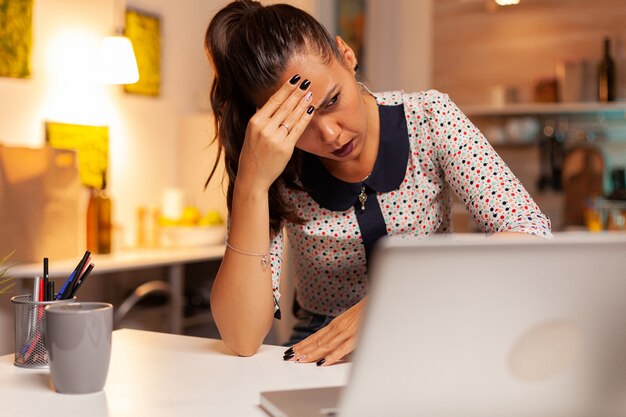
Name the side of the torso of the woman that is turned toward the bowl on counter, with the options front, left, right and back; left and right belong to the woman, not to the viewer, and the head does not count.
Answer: back

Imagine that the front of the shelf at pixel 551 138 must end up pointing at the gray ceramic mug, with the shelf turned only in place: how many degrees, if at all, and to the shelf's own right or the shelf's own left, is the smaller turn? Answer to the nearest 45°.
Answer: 0° — it already faces it

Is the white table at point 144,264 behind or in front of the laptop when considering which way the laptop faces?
in front

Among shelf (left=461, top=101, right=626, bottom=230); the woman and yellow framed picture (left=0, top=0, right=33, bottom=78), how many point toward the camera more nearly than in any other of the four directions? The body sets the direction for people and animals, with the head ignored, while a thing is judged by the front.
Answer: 3

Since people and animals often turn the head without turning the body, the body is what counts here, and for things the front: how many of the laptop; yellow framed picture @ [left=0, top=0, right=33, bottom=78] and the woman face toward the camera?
2

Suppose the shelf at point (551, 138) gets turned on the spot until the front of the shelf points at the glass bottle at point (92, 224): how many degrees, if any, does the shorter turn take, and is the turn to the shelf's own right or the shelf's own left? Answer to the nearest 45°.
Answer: approximately 45° to the shelf's own right

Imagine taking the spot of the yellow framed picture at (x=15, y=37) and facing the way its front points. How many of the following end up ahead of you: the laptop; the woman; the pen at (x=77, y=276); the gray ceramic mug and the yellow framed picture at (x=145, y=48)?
4

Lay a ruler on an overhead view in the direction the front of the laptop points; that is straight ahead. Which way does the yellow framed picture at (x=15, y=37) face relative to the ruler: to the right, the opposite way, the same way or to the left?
the opposite way

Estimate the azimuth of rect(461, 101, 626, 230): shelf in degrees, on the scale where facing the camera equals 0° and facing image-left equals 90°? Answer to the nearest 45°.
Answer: approximately 0°

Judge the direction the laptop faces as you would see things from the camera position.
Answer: facing away from the viewer and to the left of the viewer

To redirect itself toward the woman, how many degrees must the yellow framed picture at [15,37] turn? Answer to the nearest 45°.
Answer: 0° — it already faces them
